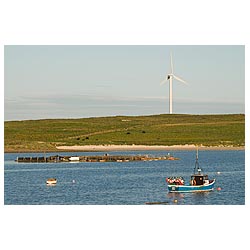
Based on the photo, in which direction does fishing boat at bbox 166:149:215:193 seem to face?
to the viewer's right
